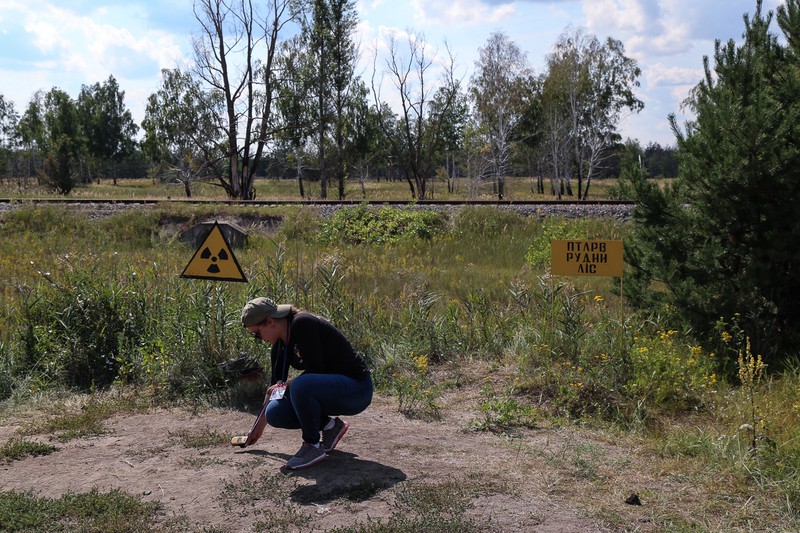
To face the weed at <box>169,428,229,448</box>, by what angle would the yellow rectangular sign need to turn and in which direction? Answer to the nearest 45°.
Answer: approximately 45° to its right

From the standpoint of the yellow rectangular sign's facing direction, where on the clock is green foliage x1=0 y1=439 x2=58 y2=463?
The green foliage is roughly at 2 o'clock from the yellow rectangular sign.

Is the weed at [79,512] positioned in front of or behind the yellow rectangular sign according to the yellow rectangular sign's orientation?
in front

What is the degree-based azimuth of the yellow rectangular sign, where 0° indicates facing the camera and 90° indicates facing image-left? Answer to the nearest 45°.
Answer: approximately 0°

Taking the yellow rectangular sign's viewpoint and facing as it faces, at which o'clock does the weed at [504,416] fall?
The weed is roughly at 1 o'clock from the yellow rectangular sign.

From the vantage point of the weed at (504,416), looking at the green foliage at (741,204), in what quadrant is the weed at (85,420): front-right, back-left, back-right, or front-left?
back-left

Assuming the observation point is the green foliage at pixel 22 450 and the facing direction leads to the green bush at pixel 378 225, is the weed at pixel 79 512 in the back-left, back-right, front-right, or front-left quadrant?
back-right

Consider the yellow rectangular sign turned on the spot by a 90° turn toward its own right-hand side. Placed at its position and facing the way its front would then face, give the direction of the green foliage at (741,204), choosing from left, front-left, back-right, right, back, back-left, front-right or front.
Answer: back-right
